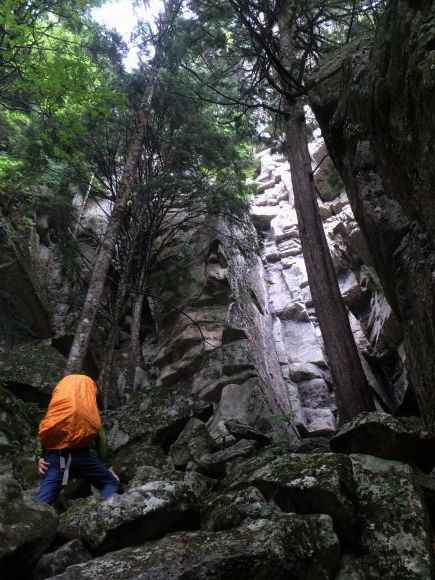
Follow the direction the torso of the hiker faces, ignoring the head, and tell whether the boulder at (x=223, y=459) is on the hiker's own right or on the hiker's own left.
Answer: on the hiker's own right

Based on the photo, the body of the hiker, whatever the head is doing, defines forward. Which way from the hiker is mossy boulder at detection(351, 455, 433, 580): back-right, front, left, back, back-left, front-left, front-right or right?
back-right

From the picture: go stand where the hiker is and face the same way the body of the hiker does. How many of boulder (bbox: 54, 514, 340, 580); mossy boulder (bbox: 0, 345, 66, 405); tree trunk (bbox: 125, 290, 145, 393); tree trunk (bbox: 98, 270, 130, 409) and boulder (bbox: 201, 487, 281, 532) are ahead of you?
3

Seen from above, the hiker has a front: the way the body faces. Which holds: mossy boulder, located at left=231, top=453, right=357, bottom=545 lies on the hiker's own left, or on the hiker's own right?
on the hiker's own right

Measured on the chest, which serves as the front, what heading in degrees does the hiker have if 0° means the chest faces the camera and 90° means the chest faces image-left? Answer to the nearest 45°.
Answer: approximately 180°

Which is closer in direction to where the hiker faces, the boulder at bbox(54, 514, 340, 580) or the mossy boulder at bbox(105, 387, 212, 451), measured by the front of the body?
the mossy boulder

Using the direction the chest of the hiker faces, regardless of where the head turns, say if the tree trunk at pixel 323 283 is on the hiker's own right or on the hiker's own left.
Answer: on the hiker's own right

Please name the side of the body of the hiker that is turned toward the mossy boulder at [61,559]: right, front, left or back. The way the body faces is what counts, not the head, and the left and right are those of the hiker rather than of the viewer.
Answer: back
